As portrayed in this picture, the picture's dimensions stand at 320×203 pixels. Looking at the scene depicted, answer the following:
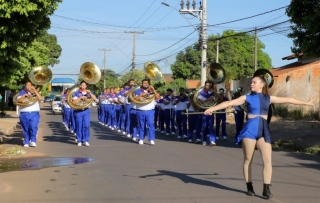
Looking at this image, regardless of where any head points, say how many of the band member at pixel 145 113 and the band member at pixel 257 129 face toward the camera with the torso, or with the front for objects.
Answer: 2

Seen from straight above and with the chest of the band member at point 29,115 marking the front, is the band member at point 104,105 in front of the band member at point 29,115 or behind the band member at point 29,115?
behind

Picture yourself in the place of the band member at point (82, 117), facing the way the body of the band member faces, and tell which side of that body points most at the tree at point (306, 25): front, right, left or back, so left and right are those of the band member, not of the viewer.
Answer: left

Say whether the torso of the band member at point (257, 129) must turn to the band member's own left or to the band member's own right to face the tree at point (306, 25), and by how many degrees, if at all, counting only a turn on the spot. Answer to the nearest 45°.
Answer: approximately 180°

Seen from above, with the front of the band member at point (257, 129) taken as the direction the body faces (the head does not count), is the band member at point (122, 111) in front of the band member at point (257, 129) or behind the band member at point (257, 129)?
behind

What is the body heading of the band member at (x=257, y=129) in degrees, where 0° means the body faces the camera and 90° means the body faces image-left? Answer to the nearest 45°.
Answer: approximately 0°

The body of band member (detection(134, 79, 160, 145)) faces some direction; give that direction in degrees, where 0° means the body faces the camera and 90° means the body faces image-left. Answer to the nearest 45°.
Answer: approximately 0°
